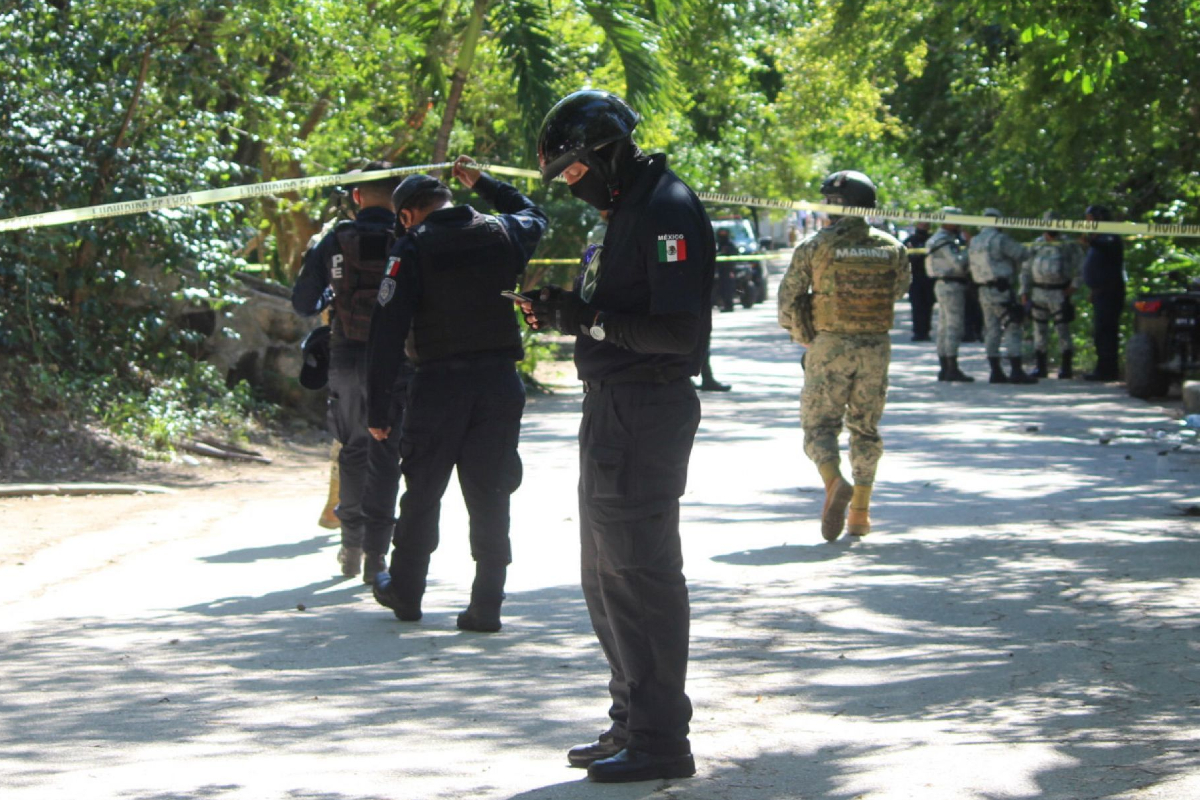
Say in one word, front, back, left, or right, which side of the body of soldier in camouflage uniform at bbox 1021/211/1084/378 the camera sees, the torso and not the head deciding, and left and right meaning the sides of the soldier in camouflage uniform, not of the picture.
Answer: back

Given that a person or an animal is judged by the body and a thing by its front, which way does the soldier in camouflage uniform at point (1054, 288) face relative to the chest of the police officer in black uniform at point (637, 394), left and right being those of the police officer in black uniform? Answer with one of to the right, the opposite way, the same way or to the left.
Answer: to the right

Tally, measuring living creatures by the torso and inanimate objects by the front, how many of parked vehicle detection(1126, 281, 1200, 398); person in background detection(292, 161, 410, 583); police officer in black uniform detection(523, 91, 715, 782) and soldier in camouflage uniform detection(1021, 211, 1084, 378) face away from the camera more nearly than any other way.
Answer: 3

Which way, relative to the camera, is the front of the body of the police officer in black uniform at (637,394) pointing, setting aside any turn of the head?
to the viewer's left

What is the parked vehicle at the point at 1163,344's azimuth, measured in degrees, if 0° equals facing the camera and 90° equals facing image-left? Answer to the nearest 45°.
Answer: approximately 180°

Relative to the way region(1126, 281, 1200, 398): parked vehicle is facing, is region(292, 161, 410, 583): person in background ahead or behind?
behind

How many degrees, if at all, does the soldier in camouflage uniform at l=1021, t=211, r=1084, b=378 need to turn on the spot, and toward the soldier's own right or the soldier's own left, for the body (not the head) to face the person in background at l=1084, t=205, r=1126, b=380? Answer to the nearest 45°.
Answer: approximately 135° to the soldier's own right

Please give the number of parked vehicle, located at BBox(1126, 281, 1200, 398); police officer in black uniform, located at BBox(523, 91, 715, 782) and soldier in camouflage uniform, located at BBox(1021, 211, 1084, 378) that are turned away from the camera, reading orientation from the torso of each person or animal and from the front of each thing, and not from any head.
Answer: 2

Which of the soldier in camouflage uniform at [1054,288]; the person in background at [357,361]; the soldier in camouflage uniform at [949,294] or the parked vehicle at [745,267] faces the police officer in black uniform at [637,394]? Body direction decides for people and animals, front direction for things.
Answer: the parked vehicle

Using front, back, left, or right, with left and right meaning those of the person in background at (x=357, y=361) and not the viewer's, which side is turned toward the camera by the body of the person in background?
back

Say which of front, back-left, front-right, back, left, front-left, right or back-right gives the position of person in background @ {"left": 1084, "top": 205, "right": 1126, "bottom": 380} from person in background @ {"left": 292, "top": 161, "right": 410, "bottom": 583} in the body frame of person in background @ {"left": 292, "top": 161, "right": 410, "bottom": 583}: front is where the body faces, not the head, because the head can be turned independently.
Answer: front-right

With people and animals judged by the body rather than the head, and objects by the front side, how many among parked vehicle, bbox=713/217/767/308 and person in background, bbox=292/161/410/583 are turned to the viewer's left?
0
